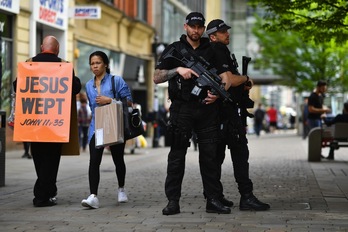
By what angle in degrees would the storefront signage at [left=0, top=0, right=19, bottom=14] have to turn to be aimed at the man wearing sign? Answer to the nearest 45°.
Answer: approximately 45° to its right

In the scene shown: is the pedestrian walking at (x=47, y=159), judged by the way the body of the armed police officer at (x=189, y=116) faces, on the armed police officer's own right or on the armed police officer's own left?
on the armed police officer's own right
